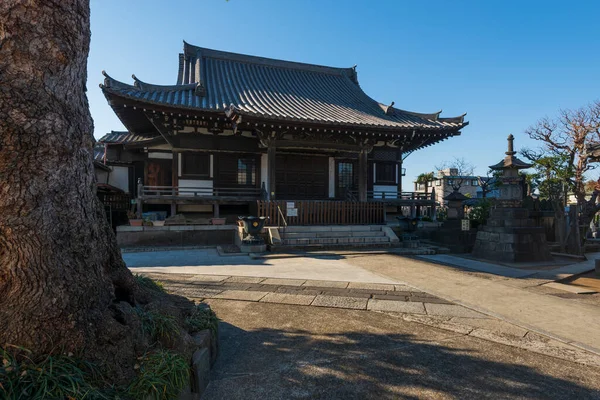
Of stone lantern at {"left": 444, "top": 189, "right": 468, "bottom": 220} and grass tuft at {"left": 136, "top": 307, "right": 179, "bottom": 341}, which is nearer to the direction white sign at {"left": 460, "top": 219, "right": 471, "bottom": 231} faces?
the grass tuft

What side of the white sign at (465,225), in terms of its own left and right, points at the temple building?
right

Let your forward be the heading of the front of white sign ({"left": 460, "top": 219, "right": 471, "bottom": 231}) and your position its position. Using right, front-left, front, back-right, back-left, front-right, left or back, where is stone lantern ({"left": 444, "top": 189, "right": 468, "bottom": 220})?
back

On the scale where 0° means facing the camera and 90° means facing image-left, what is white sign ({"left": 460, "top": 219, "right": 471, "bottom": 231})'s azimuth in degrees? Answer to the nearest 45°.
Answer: approximately 0°

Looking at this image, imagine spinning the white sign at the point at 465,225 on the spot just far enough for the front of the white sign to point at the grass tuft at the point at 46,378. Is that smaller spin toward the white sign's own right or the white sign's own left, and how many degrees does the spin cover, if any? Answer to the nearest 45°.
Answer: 0° — it already faces it

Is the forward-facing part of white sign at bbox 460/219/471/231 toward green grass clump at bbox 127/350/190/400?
yes

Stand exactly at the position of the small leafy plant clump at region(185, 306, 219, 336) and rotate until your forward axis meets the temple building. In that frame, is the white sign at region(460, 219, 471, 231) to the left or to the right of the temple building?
right

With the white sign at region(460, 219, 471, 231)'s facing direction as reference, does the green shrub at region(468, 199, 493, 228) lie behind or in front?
behind

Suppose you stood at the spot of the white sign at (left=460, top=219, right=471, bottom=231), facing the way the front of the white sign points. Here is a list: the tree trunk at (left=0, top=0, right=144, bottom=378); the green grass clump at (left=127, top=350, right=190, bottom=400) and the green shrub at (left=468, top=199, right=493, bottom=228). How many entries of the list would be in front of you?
2
